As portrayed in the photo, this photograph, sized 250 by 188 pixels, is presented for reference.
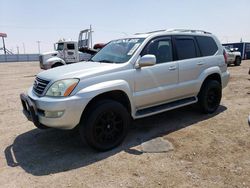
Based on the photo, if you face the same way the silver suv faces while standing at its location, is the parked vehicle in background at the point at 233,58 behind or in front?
behind

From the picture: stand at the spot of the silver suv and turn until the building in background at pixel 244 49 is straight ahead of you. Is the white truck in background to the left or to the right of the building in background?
left

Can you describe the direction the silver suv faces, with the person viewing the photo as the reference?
facing the viewer and to the left of the viewer

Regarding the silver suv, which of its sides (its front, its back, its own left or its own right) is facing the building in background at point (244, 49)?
back

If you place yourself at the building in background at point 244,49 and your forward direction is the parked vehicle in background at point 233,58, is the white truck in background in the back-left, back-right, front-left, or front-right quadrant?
front-right

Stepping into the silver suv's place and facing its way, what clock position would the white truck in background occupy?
The white truck in background is roughly at 4 o'clock from the silver suv.

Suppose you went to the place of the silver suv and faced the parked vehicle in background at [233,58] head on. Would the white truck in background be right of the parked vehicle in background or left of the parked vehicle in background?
left
